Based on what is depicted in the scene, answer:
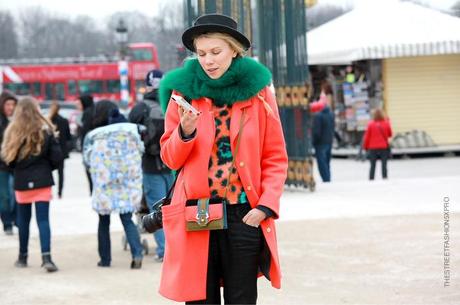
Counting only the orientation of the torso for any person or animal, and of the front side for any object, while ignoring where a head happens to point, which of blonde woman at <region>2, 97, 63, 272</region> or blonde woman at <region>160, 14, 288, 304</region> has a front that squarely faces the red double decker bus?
blonde woman at <region>2, 97, 63, 272</region>

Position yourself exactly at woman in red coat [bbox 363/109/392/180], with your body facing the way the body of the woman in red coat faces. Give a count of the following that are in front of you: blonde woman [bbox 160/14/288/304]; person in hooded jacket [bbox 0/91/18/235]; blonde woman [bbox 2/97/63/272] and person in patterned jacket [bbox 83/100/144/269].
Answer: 0

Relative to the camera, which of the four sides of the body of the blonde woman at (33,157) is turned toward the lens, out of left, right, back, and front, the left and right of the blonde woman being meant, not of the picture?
back

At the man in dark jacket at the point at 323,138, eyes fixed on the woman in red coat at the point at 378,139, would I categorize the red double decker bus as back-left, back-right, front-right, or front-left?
back-left

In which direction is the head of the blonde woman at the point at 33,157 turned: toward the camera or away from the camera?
away from the camera

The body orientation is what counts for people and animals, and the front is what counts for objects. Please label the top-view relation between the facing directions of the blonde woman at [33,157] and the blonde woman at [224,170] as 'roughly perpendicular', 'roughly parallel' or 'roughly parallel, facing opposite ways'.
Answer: roughly parallel, facing opposite ways

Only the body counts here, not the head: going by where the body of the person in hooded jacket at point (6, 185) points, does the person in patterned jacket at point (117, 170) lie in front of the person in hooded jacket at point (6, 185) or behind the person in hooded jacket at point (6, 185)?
in front

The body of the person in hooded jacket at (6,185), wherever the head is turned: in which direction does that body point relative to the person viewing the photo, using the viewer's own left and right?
facing the viewer and to the right of the viewer

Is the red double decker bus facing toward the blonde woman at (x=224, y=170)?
no

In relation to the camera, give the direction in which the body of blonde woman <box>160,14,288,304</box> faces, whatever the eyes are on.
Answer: toward the camera

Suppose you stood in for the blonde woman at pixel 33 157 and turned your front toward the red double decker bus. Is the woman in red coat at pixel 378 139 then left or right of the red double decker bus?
right

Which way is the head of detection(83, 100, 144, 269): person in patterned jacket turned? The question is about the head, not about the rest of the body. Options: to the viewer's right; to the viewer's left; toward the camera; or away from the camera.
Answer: away from the camera

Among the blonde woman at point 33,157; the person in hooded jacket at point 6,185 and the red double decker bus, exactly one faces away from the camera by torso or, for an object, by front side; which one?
the blonde woman
